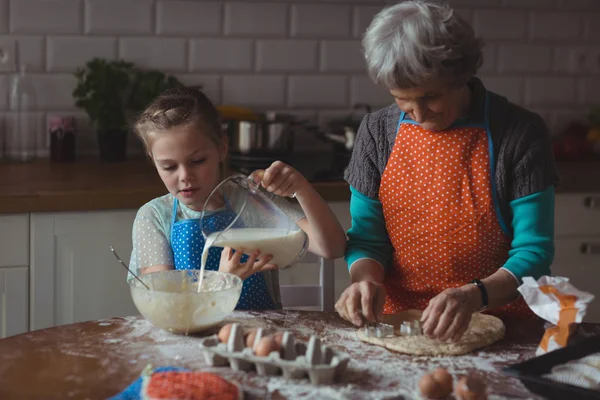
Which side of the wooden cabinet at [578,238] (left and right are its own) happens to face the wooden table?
front

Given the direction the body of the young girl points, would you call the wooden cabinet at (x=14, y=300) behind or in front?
behind

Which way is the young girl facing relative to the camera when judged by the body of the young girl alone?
toward the camera

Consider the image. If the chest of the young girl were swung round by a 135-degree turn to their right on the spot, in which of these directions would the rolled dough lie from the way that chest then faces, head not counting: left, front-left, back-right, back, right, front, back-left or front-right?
back

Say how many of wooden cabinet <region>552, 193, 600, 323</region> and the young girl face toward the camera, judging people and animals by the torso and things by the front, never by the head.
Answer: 2

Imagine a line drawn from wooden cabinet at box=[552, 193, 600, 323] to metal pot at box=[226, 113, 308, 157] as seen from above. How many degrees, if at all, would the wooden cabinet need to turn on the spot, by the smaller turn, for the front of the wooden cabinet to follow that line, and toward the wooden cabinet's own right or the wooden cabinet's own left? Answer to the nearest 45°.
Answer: approximately 90° to the wooden cabinet's own right

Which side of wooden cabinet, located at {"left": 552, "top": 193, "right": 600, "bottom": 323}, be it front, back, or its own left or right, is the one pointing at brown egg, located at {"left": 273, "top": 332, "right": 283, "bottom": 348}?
front

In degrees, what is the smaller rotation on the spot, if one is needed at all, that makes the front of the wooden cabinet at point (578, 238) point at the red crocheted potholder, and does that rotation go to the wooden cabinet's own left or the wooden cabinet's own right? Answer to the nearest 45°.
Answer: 0° — it already faces it

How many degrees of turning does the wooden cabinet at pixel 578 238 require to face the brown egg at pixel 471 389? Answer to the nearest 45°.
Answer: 0° — it already faces it

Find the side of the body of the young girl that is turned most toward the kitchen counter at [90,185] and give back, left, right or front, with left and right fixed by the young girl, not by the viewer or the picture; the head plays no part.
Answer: back

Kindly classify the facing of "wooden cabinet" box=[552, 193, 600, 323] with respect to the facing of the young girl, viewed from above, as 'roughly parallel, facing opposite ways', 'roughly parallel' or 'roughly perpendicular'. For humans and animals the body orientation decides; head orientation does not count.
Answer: roughly parallel

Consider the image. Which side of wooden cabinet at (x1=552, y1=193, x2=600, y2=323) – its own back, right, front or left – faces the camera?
front

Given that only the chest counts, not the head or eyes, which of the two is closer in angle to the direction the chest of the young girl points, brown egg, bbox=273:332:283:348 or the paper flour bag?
the brown egg
